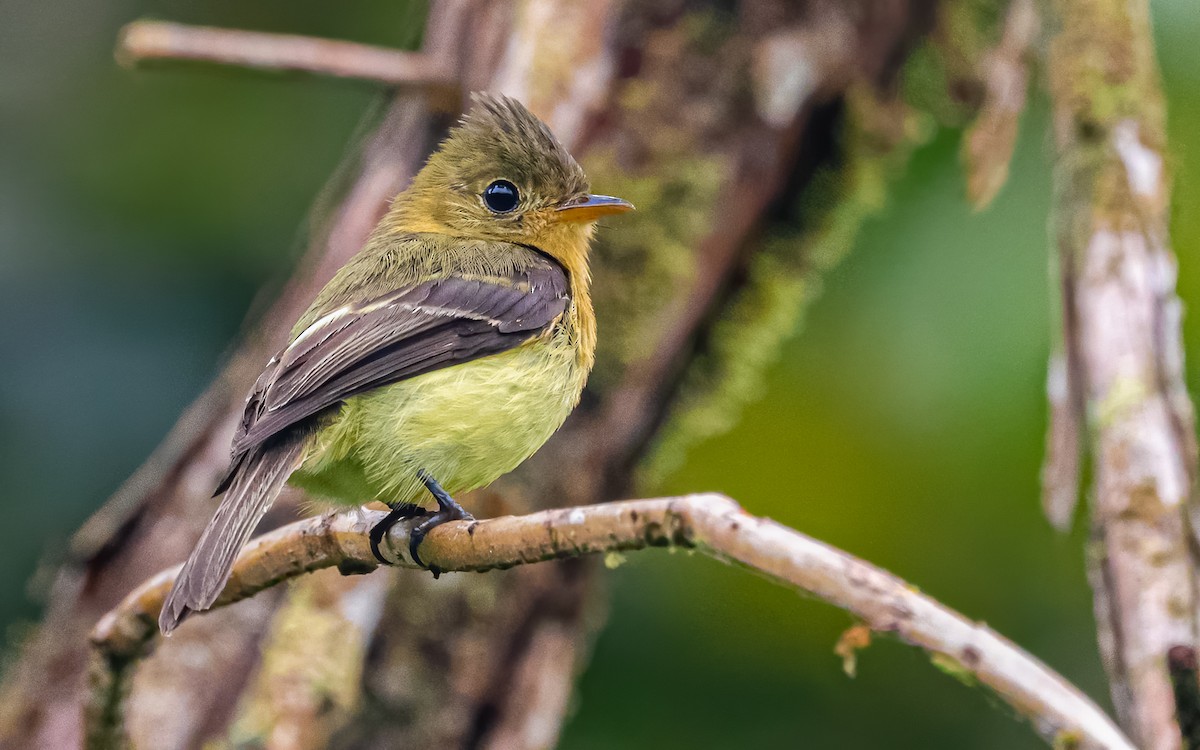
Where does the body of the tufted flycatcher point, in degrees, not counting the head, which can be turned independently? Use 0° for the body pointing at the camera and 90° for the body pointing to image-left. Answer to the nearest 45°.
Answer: approximately 270°

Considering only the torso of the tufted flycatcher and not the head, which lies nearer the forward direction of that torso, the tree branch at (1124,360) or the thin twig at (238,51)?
the tree branch
